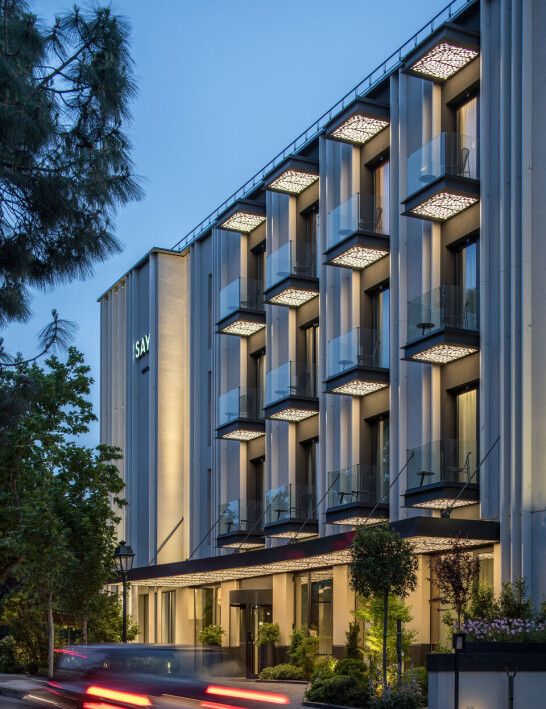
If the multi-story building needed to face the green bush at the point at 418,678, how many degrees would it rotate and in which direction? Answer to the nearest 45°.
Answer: approximately 45° to its left

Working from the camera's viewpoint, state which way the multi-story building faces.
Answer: facing the viewer and to the left of the viewer
